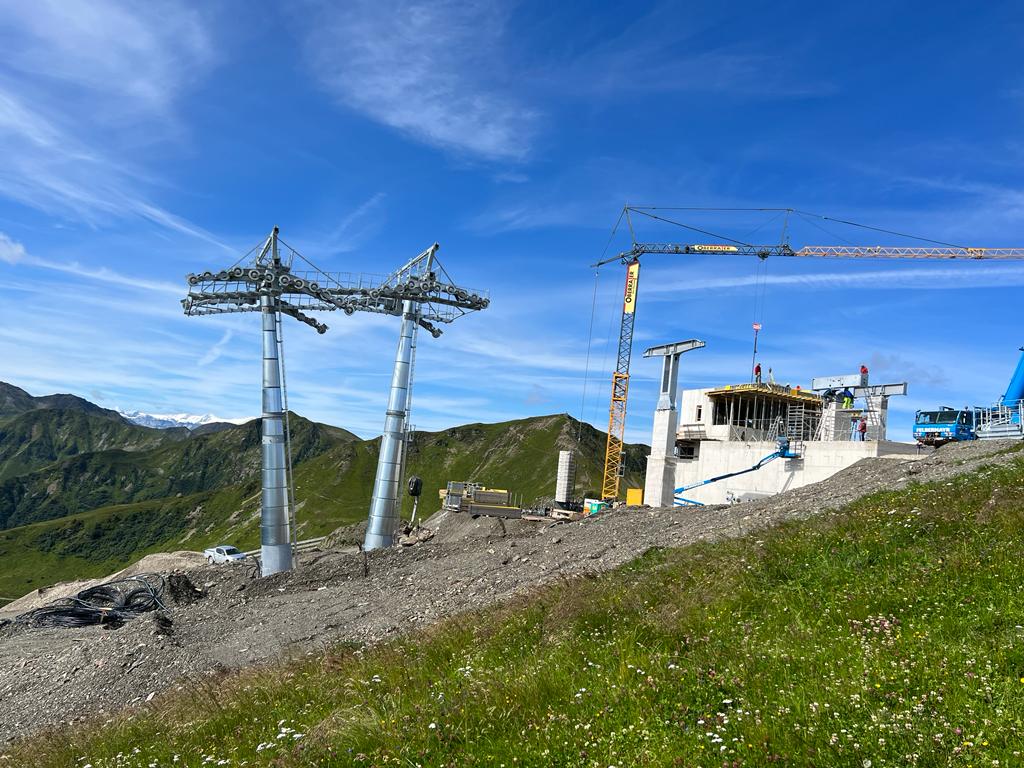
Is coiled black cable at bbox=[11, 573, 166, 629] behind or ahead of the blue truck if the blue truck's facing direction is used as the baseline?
ahead

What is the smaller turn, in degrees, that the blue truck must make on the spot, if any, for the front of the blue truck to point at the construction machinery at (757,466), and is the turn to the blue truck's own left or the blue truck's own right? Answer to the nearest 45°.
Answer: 0° — it already faces it

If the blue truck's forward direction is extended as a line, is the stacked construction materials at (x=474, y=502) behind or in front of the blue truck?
in front

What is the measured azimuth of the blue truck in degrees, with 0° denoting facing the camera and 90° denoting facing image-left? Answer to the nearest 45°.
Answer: approximately 45°
